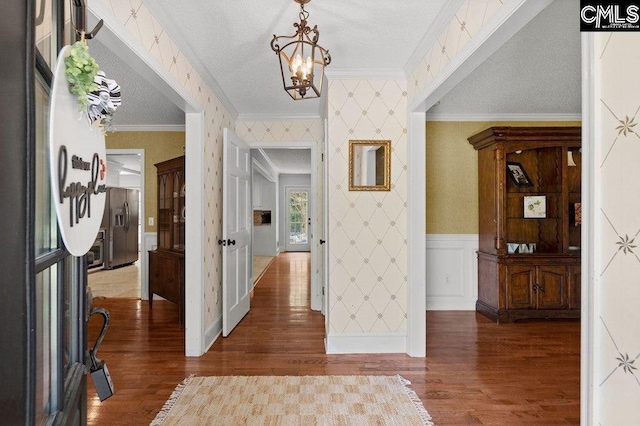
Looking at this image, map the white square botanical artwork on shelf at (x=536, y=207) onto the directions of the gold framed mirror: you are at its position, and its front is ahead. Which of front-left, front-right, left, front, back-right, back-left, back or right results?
back-left

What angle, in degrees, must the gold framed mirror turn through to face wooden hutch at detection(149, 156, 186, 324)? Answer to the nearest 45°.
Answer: approximately 90° to its right

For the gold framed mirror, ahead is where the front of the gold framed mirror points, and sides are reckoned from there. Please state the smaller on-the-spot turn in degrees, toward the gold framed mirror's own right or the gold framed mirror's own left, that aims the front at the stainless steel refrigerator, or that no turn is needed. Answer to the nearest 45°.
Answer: approximately 135° to the gold framed mirror's own right

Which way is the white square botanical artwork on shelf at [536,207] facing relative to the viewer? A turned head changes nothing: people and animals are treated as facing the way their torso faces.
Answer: toward the camera

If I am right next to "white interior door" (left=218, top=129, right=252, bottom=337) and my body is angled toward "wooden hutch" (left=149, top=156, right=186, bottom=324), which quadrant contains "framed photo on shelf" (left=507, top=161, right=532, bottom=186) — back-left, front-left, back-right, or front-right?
back-right

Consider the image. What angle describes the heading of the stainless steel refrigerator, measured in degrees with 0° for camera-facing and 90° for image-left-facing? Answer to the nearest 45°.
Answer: approximately 315°

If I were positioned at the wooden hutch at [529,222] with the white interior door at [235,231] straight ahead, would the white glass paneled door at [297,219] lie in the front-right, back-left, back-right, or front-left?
front-right

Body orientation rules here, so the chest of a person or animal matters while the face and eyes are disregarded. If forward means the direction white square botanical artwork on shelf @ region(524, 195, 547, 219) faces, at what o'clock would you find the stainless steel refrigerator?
The stainless steel refrigerator is roughly at 3 o'clock from the white square botanical artwork on shelf.

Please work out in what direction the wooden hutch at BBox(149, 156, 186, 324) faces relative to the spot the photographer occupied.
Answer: facing the viewer and to the left of the viewer

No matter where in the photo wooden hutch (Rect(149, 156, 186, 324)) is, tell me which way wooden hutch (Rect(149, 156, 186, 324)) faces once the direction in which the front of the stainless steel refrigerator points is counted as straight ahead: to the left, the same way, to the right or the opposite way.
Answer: to the right

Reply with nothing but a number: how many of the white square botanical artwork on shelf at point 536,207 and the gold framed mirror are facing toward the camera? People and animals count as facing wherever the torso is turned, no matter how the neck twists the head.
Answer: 2
